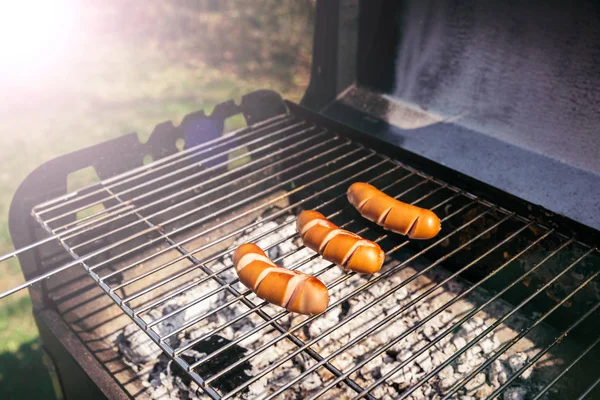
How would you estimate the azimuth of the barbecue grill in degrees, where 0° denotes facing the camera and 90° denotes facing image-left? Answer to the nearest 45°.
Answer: approximately 45°
